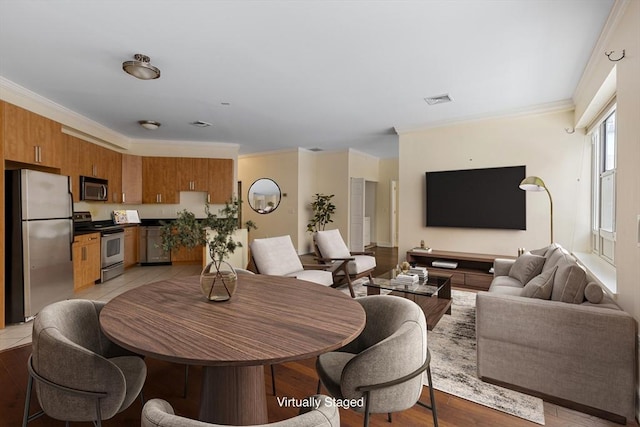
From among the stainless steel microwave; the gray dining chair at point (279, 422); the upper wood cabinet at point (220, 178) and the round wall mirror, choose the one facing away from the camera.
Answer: the gray dining chair

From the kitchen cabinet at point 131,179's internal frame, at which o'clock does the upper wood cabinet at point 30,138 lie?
The upper wood cabinet is roughly at 2 o'clock from the kitchen cabinet.

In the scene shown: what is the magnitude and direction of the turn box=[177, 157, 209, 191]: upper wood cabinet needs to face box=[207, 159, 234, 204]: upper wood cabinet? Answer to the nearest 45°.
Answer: approximately 90° to its left

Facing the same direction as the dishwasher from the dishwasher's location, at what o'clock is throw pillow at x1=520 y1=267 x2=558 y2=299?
The throw pillow is roughly at 11 o'clock from the dishwasher.

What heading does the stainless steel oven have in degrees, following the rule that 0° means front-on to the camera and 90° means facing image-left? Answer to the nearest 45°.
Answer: approximately 315°

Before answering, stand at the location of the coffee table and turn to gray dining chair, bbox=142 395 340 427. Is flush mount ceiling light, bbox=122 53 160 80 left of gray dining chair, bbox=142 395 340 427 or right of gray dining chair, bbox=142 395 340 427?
right

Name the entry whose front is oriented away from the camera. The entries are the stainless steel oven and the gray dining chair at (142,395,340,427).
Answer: the gray dining chair

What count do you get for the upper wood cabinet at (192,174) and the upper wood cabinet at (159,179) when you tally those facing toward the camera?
2

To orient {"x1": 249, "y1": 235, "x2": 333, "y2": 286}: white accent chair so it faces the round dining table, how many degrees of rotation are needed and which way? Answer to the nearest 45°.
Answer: approximately 45° to its right

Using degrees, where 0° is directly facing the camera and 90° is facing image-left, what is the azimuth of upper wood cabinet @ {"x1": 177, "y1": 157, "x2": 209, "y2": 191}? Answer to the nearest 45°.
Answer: approximately 0°
